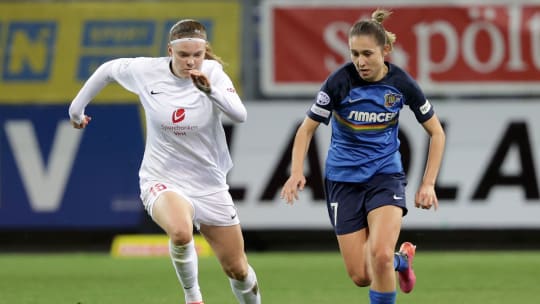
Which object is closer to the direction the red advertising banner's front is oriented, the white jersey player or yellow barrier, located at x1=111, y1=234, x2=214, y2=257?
the white jersey player

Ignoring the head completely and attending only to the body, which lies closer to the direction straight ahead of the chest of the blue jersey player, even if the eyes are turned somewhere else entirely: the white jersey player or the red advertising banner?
the white jersey player

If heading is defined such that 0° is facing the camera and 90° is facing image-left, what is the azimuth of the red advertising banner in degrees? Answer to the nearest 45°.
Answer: approximately 0°

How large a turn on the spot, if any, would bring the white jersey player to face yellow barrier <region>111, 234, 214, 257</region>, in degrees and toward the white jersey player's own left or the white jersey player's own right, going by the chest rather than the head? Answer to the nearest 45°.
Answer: approximately 180°

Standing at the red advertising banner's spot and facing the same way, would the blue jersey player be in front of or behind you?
in front

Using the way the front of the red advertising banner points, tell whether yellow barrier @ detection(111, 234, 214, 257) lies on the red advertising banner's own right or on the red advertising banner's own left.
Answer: on the red advertising banner's own right
